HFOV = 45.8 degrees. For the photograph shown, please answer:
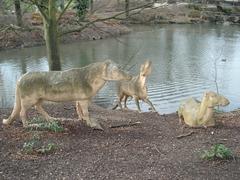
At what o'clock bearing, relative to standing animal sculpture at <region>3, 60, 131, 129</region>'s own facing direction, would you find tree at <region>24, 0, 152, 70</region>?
The tree is roughly at 9 o'clock from the standing animal sculpture.

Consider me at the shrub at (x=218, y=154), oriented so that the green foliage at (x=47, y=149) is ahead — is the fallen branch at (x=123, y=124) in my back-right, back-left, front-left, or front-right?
front-right

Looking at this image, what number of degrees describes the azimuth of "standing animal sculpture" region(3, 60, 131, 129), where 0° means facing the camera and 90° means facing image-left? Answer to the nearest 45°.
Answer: approximately 270°

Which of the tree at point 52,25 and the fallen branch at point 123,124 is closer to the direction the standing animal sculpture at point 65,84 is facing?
the fallen branch

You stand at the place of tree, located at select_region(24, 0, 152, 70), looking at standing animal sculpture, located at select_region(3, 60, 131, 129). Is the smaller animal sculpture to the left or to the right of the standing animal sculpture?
left

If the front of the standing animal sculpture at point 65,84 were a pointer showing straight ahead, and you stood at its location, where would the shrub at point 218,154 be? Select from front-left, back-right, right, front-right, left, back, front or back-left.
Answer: front-right

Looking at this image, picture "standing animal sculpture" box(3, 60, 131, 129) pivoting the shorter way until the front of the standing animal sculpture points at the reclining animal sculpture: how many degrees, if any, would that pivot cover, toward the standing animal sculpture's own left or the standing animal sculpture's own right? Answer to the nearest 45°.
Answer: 0° — it already faces it

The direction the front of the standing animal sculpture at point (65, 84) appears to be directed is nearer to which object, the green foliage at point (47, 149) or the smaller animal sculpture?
the smaller animal sculpture

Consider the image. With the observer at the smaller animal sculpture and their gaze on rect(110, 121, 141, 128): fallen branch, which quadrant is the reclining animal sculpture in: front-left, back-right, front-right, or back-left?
front-left

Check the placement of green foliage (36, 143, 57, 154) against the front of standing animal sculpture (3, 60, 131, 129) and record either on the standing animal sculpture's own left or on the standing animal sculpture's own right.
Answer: on the standing animal sculpture's own right

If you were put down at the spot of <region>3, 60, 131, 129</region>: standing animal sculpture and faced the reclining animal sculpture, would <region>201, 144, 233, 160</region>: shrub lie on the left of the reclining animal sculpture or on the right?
right

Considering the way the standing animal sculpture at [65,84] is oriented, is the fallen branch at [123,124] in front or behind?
in front
